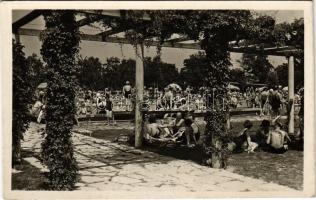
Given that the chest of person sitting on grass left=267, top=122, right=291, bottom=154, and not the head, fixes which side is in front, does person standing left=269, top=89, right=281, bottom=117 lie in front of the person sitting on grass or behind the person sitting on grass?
in front

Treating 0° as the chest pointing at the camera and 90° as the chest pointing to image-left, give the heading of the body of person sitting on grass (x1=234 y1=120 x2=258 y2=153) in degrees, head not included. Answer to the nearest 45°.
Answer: approximately 225°

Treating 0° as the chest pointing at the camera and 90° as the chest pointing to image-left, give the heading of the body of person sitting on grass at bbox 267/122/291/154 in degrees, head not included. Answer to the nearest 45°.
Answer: approximately 180°

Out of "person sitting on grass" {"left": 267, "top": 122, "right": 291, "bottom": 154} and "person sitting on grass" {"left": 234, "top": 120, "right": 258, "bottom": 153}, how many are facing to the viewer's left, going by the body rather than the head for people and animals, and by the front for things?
0

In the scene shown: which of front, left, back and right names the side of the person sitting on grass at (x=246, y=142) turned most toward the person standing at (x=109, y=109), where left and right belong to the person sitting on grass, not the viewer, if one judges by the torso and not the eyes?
left
